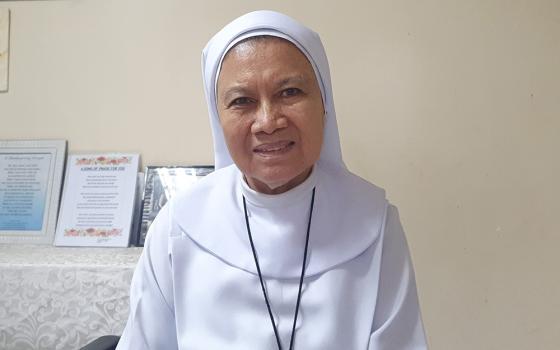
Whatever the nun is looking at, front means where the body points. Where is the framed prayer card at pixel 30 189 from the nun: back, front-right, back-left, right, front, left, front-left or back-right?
back-right

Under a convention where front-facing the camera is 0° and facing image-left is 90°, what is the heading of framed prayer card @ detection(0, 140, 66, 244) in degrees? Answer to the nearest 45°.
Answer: approximately 0°

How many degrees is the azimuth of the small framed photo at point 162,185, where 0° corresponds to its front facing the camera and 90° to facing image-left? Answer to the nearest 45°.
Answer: approximately 0°
